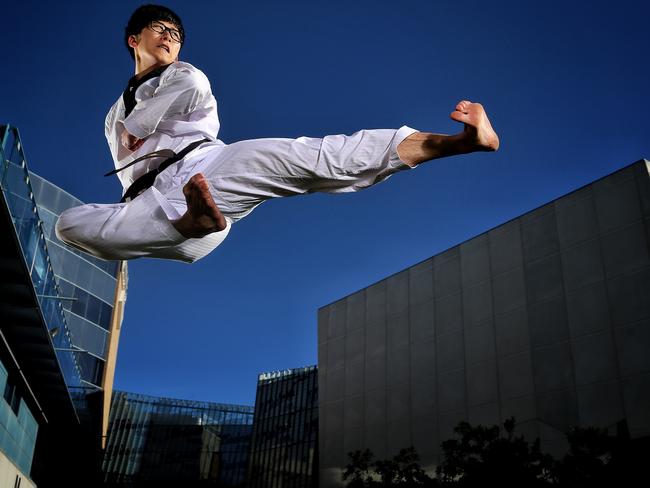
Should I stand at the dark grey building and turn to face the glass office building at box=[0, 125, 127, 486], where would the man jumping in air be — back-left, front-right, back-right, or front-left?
front-left

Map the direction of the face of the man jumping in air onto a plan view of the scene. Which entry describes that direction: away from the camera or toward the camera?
toward the camera

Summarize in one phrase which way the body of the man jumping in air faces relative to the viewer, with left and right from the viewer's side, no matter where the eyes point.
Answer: facing the viewer and to the left of the viewer

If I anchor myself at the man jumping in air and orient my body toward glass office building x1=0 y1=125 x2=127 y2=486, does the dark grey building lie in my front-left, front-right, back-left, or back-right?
front-right

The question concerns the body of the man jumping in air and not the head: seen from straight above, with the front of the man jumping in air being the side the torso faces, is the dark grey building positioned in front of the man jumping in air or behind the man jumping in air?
behind

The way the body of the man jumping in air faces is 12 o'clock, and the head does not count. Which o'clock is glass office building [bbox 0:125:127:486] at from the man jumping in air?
The glass office building is roughly at 4 o'clock from the man jumping in air.
